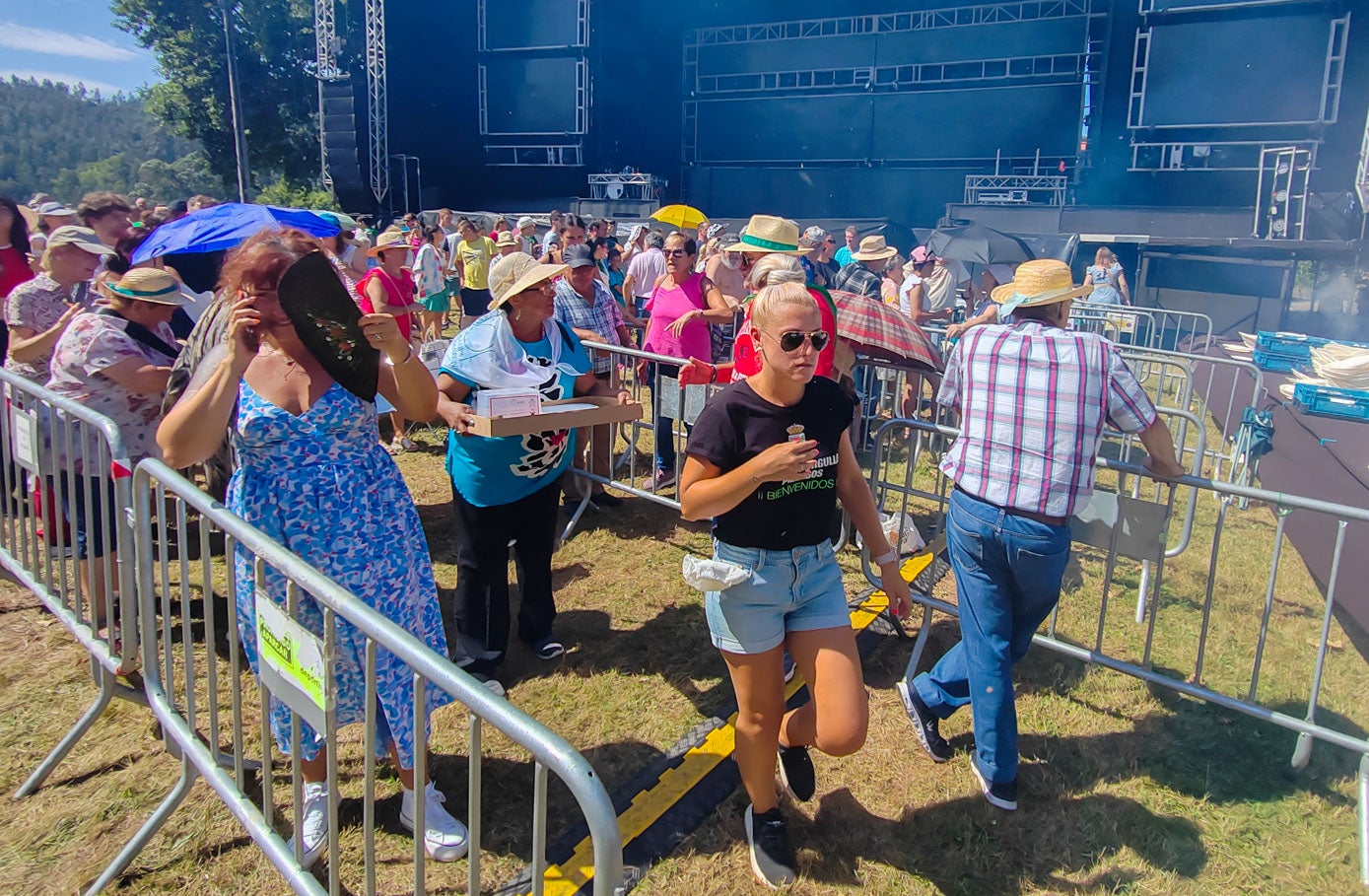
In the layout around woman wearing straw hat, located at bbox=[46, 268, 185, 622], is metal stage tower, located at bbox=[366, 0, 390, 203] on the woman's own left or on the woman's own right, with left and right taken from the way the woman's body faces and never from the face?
on the woman's own left

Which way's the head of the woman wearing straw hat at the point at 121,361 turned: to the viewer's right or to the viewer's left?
to the viewer's right

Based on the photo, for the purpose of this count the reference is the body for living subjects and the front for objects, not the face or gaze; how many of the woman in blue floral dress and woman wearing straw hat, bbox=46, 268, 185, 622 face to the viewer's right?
1

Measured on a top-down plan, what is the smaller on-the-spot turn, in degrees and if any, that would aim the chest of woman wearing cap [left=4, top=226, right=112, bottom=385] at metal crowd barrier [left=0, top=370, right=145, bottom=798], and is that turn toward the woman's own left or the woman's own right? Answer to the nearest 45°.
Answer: approximately 45° to the woman's own right

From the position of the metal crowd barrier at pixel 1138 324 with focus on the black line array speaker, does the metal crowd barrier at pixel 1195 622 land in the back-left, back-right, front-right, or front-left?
back-left

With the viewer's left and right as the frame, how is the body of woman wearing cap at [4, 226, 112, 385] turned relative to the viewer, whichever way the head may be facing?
facing the viewer and to the right of the viewer

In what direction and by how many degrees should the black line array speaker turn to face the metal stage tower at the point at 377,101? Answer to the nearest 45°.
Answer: approximately 135° to its left

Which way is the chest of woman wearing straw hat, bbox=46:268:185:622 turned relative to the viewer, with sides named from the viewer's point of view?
facing to the right of the viewer

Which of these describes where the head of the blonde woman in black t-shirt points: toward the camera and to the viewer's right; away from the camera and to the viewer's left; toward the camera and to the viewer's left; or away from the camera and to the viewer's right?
toward the camera and to the viewer's right

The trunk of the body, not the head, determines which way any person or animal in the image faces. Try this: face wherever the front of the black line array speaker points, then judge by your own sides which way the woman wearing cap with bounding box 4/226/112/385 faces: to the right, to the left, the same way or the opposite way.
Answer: to the left

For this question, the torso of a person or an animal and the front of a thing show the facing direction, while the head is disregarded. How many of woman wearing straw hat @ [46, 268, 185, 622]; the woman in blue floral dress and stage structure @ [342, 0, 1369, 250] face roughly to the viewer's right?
1

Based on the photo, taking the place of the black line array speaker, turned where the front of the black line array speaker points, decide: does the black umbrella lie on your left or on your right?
on your left

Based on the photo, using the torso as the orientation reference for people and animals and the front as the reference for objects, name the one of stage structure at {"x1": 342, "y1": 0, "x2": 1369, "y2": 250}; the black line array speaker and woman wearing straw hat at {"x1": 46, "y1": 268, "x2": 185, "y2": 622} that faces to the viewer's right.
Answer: the woman wearing straw hat
